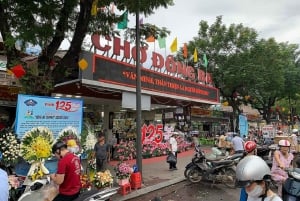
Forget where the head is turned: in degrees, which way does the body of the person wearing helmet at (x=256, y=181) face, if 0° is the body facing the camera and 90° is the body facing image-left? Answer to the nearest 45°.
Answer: approximately 45°

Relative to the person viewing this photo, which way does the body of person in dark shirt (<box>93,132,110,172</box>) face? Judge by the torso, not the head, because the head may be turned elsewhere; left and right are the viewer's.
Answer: facing the viewer

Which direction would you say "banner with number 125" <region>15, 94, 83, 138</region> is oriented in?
toward the camera

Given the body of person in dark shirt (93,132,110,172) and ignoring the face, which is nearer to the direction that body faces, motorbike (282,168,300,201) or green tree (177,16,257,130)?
the motorbike

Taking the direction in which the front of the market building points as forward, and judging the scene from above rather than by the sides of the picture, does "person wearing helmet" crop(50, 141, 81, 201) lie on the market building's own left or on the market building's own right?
on the market building's own right

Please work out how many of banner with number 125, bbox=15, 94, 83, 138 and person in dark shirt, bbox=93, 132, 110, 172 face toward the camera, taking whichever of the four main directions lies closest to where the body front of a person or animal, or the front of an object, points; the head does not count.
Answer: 2

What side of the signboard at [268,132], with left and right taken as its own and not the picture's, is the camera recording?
front

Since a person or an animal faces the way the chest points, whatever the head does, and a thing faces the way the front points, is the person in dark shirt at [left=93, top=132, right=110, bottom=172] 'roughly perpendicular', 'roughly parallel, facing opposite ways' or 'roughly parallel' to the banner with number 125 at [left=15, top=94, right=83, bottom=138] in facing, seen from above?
roughly parallel

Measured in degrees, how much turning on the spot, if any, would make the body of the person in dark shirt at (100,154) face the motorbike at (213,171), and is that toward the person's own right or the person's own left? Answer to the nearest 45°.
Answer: approximately 90° to the person's own left

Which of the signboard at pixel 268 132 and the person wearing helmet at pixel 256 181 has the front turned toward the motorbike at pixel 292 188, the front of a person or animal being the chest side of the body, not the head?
the signboard

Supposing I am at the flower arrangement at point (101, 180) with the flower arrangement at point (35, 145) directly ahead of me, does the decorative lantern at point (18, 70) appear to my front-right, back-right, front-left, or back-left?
front-right

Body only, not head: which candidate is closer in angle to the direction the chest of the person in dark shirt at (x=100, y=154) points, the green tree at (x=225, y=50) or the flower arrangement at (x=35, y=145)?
the flower arrangement

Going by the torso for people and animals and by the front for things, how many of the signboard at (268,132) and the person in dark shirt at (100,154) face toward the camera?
2
